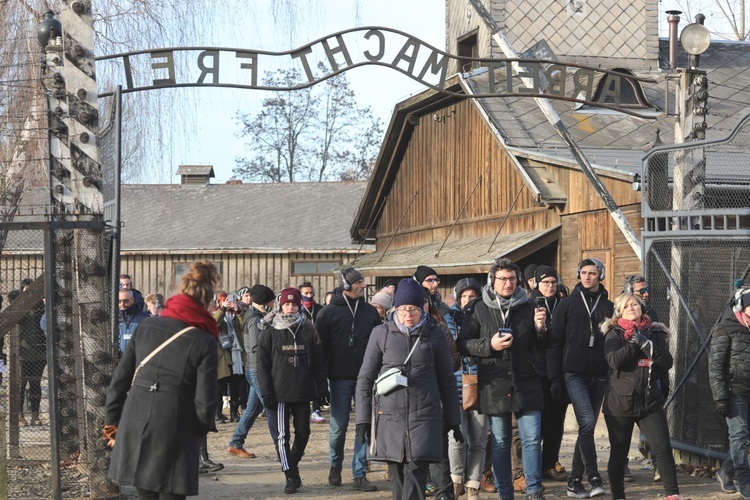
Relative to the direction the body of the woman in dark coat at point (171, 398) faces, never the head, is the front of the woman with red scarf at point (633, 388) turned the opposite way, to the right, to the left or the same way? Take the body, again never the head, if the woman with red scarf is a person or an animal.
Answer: the opposite way

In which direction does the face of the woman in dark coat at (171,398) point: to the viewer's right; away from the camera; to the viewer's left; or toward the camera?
away from the camera

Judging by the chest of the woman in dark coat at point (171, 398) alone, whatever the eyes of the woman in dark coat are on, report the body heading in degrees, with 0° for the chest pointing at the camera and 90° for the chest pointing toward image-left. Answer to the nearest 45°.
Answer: approximately 225°

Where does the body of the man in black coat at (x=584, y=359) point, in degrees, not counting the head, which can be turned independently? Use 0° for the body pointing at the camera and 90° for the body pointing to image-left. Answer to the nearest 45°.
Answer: approximately 0°

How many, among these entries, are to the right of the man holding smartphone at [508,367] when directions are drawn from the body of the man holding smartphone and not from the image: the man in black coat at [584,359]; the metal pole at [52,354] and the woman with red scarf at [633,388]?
1

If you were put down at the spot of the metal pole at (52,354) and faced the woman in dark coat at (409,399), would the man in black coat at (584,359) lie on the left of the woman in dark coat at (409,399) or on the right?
left

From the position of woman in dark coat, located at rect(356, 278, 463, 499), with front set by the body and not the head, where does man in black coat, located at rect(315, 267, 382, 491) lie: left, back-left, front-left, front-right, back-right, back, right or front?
back

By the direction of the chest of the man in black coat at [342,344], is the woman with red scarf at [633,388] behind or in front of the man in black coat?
in front

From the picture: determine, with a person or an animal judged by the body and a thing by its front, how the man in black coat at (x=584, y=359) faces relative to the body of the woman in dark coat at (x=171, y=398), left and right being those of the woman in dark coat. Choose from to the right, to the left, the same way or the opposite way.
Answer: the opposite way
